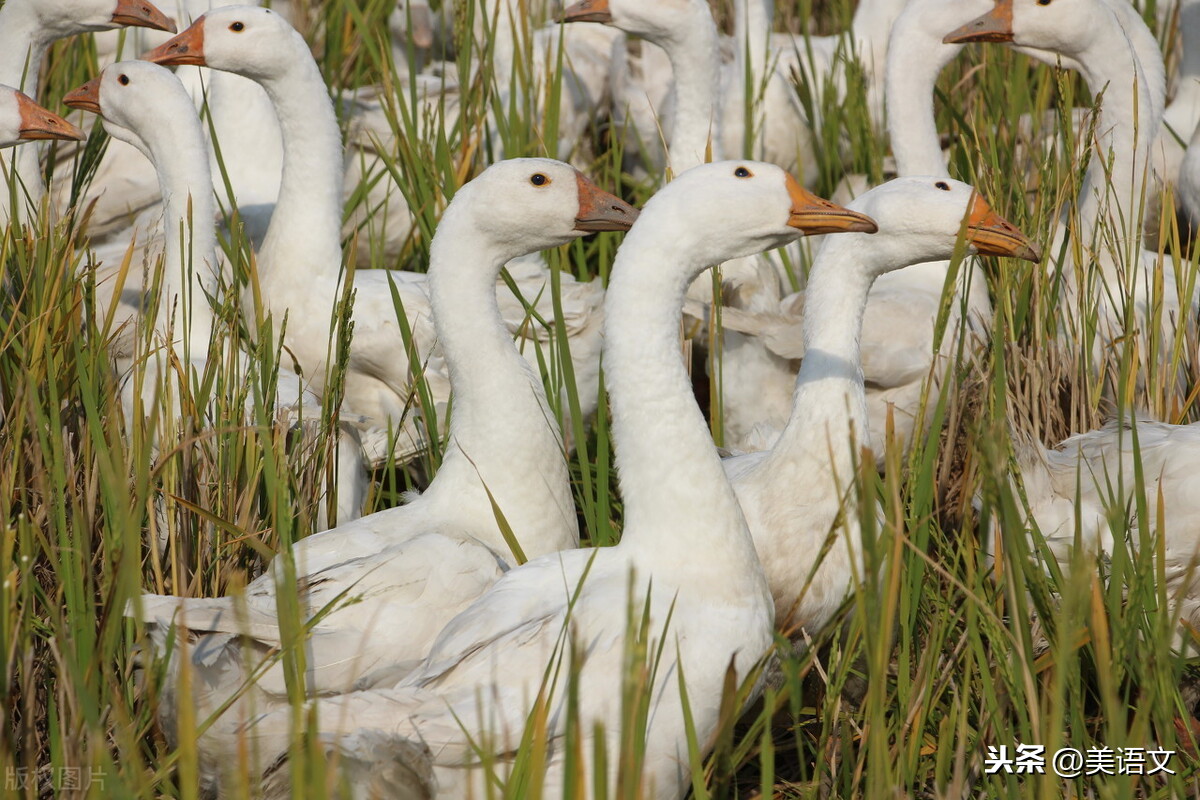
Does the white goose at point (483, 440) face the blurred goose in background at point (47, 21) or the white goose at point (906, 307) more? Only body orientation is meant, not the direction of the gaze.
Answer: the white goose

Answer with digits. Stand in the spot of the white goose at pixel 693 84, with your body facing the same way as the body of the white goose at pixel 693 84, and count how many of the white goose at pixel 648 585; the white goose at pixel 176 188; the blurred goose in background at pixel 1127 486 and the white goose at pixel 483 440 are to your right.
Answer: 0

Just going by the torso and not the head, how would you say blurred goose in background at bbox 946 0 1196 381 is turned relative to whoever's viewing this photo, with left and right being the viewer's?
facing to the left of the viewer

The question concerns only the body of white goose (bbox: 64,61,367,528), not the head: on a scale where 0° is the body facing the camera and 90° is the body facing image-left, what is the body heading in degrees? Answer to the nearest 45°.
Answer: approximately 90°

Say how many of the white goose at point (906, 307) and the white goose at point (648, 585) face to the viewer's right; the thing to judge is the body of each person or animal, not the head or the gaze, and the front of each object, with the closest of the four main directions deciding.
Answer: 2

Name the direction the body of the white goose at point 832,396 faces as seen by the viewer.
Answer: to the viewer's right

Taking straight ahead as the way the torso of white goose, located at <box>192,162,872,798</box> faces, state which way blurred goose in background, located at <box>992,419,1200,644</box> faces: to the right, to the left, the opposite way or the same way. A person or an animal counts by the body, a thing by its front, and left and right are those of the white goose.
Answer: the same way

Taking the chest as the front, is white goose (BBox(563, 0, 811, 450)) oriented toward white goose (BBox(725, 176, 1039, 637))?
no

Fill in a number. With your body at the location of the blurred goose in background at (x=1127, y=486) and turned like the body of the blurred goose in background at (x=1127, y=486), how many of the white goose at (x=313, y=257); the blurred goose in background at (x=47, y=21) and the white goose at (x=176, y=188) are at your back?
3
